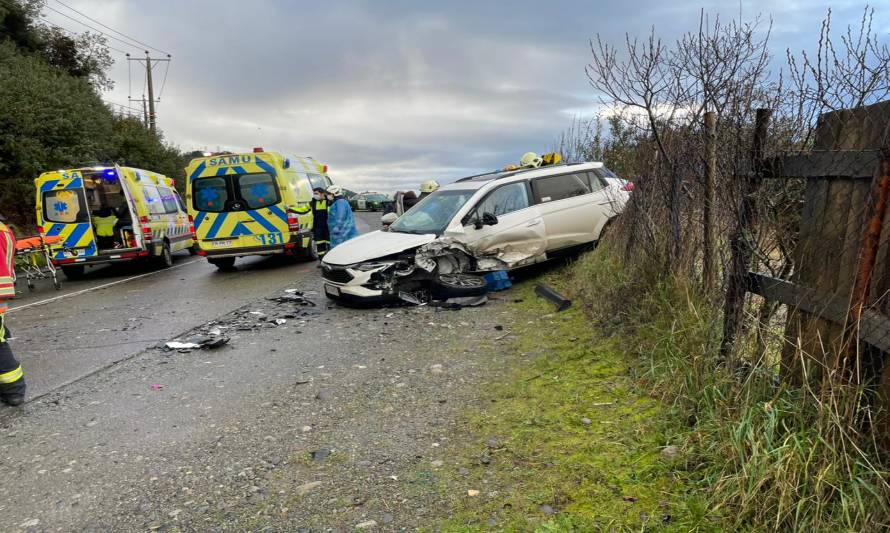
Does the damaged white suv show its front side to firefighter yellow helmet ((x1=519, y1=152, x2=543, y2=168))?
no

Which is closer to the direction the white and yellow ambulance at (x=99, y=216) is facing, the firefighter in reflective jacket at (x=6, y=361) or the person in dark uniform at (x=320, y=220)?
the person in dark uniform

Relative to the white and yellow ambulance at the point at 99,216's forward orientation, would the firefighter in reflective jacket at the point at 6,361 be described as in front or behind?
behind

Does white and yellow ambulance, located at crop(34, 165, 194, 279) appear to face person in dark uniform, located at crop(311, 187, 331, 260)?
no

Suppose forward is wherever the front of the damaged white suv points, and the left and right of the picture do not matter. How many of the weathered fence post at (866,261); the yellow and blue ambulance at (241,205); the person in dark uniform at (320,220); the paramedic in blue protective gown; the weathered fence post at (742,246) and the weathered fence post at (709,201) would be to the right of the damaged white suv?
3

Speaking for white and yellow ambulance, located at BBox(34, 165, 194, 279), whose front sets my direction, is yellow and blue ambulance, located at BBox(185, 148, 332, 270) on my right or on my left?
on my right

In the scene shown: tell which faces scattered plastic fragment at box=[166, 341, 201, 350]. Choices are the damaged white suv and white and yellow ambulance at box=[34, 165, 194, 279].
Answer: the damaged white suv

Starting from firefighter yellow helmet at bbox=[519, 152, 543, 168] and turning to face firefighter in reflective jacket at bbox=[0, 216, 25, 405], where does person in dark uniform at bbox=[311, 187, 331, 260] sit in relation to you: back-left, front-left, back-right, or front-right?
front-right

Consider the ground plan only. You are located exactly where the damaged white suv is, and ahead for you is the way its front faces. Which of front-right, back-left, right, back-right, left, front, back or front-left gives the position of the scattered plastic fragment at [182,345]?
front

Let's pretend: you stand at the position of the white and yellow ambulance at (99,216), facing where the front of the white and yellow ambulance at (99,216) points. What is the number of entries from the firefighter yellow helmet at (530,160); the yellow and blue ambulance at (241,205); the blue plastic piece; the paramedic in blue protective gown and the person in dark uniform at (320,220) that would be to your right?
5

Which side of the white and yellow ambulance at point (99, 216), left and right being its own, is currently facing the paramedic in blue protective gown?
right

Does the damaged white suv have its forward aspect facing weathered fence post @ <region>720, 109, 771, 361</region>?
no

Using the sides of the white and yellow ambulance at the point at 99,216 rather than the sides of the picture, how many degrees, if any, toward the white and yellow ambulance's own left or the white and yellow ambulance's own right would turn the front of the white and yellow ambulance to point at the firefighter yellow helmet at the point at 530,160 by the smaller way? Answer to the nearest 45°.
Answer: approximately 90° to the white and yellow ambulance's own right

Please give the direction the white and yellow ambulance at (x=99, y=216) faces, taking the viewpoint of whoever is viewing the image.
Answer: facing away from the viewer and to the right of the viewer

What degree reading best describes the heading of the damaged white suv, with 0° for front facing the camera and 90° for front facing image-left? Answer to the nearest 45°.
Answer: approximately 45°

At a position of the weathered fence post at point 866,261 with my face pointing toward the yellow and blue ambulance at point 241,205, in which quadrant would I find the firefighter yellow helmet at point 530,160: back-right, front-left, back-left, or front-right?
front-right

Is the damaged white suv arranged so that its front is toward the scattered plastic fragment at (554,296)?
no

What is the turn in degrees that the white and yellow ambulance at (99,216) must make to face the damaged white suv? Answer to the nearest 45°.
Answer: approximately 90° to its right

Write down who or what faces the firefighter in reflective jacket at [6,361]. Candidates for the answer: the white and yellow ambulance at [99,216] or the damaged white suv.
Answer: the damaged white suv
